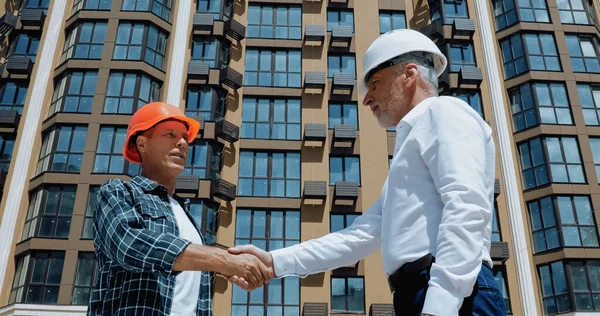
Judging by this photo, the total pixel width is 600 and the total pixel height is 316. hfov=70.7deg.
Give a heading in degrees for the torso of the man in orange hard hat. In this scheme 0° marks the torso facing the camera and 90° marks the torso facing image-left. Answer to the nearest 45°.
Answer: approximately 315°

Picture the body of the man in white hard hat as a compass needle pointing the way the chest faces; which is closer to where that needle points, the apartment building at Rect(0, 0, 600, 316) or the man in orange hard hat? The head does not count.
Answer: the man in orange hard hat

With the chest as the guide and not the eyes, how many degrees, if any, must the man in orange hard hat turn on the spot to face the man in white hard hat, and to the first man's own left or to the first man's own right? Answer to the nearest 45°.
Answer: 0° — they already face them

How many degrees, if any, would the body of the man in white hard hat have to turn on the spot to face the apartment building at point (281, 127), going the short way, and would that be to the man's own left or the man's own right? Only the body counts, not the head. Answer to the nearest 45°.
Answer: approximately 90° to the man's own right

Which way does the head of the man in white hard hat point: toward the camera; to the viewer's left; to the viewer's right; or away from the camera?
to the viewer's left

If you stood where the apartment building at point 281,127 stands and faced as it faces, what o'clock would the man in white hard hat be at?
The man in white hard hat is roughly at 12 o'clock from the apartment building.

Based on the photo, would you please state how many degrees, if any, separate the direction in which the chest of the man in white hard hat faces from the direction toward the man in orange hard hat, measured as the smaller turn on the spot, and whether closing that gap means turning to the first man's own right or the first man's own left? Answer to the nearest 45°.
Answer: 0° — they already face them

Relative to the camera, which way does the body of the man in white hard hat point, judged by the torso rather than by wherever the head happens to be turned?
to the viewer's left

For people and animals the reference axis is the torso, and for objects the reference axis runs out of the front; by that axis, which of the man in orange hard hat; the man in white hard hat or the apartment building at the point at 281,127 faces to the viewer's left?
the man in white hard hat

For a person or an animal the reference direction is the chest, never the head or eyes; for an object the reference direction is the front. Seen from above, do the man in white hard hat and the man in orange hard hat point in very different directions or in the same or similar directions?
very different directions

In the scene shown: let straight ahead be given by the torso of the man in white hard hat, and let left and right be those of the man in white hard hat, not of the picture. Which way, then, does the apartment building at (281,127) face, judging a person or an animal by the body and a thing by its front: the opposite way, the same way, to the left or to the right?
to the left

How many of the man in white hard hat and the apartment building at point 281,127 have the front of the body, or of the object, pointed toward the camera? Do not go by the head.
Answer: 1

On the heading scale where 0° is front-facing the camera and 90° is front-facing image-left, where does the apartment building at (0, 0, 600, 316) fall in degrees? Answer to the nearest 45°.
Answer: approximately 0°
